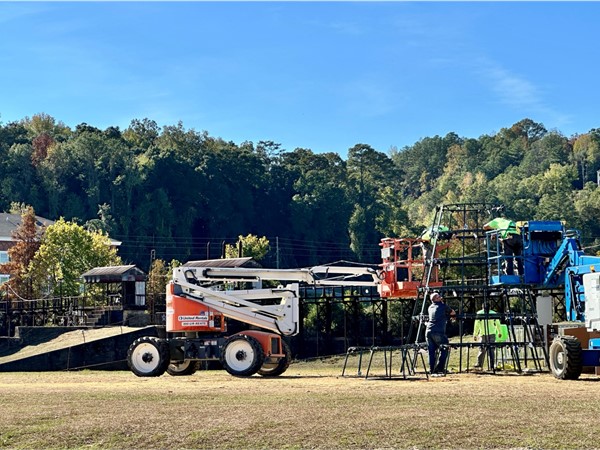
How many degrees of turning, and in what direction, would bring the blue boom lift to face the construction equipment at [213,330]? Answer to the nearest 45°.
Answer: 0° — it already faces it

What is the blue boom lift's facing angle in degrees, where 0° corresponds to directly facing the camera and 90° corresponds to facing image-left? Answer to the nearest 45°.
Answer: approximately 90°
